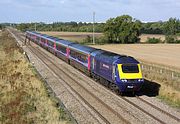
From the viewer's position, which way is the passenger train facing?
facing the viewer and to the right of the viewer
